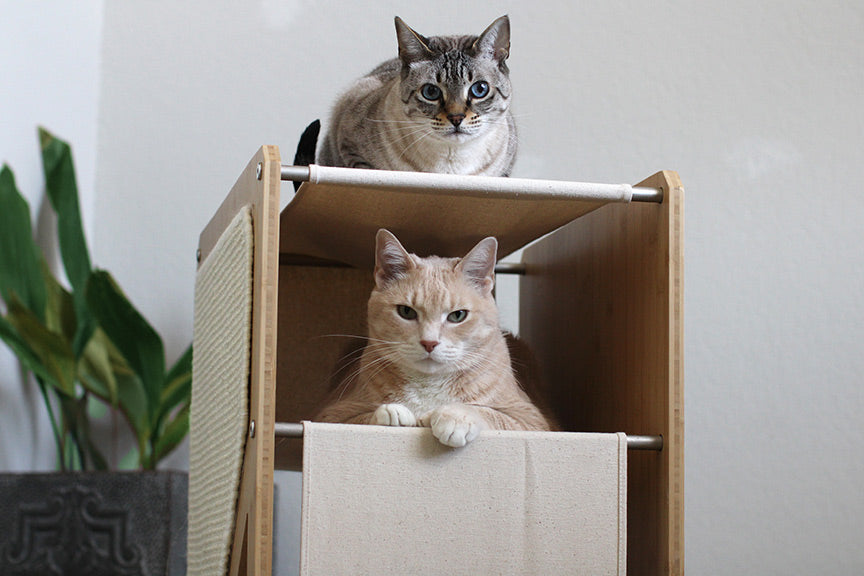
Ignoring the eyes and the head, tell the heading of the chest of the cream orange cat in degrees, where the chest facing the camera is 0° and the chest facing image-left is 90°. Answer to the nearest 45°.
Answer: approximately 0°

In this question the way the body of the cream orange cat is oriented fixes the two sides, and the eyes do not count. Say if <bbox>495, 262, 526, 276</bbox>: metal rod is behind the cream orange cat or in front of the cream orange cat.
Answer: behind

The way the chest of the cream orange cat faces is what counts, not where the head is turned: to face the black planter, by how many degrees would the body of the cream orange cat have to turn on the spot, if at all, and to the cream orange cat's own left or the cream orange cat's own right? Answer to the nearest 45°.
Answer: approximately 135° to the cream orange cat's own right
